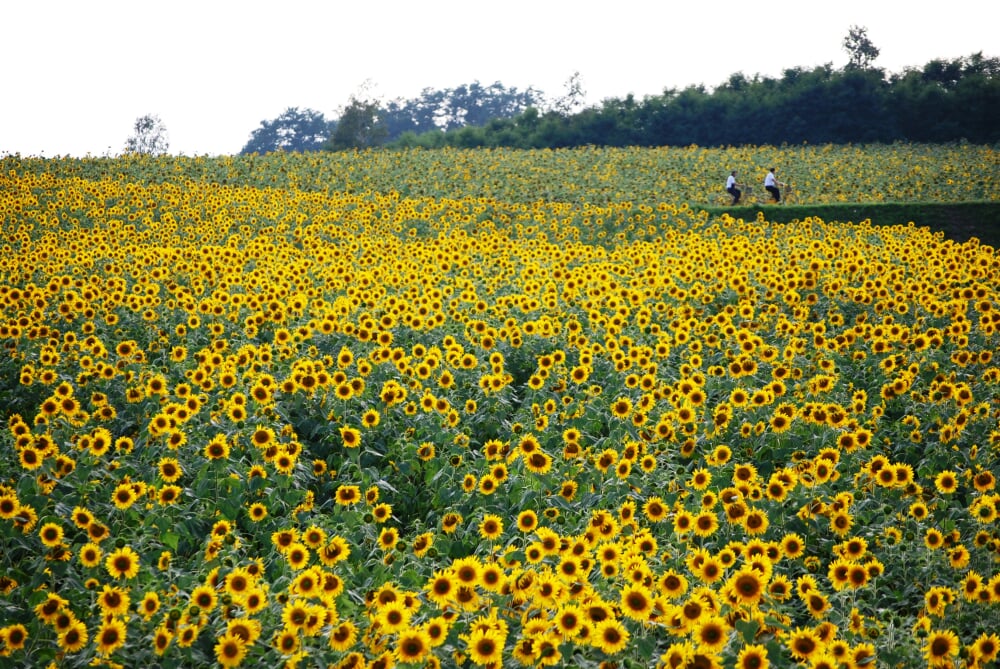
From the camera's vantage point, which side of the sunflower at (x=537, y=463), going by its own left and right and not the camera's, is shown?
front

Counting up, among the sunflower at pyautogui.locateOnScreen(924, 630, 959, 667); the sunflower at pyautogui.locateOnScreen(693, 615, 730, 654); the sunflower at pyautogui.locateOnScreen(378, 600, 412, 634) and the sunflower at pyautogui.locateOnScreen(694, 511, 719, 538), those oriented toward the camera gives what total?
4

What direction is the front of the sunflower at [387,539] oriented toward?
toward the camera

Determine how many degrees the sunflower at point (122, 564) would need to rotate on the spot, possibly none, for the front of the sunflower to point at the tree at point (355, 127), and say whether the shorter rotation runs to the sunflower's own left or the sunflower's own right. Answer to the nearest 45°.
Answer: approximately 180°

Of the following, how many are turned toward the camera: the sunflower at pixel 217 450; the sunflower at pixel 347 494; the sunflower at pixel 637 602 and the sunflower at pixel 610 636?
4

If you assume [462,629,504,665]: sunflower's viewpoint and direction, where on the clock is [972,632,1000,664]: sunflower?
[972,632,1000,664]: sunflower is roughly at 9 o'clock from [462,629,504,665]: sunflower.

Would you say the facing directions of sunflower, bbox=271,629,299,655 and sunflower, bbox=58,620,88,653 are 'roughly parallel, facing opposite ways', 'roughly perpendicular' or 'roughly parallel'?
roughly parallel

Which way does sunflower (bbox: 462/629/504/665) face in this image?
toward the camera

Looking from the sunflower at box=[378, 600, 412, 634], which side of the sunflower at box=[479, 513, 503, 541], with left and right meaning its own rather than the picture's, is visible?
front

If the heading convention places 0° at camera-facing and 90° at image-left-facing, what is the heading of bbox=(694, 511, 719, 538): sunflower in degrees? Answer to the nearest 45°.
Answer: approximately 0°

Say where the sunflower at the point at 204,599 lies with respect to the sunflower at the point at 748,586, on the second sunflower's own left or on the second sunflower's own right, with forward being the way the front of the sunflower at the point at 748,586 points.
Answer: on the second sunflower's own right

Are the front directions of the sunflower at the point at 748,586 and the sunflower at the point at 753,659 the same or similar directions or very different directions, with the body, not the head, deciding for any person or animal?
same or similar directions

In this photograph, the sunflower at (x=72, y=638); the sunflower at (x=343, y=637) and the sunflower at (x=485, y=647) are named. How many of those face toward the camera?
3

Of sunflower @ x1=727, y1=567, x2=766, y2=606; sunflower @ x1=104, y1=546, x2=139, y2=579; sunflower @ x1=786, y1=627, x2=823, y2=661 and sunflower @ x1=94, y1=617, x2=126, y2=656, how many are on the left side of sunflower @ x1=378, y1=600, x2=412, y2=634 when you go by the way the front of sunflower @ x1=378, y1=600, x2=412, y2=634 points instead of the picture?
2
